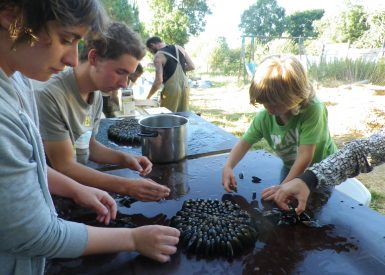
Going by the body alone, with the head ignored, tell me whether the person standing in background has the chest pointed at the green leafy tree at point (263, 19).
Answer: no

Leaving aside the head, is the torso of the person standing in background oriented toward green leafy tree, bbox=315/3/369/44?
no

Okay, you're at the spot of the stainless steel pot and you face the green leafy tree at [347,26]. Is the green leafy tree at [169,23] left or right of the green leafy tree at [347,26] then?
left
